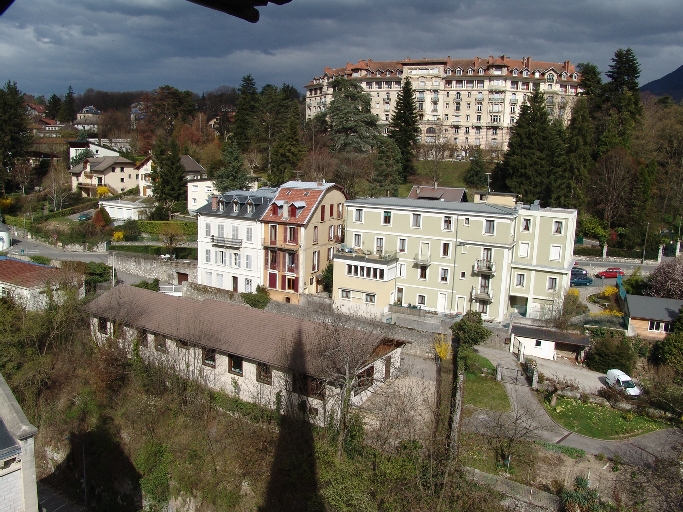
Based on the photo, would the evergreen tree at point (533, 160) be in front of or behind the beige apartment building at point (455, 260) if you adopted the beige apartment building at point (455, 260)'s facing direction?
behind

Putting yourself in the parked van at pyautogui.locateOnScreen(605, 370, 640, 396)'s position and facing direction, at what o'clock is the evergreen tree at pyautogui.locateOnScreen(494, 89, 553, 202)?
The evergreen tree is roughly at 7 o'clock from the parked van.

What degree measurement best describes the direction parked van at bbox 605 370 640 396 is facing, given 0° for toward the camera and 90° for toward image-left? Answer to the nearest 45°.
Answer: approximately 315°

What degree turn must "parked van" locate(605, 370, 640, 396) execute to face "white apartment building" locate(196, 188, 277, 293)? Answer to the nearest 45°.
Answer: approximately 135° to its right

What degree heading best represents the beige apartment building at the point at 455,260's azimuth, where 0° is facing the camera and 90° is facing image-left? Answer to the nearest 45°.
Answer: approximately 0°

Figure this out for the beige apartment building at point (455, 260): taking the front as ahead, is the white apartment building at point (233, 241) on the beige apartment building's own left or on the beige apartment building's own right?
on the beige apartment building's own right

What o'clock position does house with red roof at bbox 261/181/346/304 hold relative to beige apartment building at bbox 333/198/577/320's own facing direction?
The house with red roof is roughly at 3 o'clock from the beige apartment building.

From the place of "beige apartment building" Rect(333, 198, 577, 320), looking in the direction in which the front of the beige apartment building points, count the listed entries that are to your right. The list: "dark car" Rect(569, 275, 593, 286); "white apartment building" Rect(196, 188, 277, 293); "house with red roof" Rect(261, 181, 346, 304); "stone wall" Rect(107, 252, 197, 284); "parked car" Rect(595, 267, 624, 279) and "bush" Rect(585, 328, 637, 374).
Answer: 3

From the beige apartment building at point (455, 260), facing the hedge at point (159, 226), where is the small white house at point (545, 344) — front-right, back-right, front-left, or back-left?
back-left

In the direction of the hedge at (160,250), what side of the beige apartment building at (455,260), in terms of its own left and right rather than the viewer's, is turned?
right

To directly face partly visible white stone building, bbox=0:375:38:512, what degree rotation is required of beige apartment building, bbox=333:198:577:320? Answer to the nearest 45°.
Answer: approximately 45° to its right
